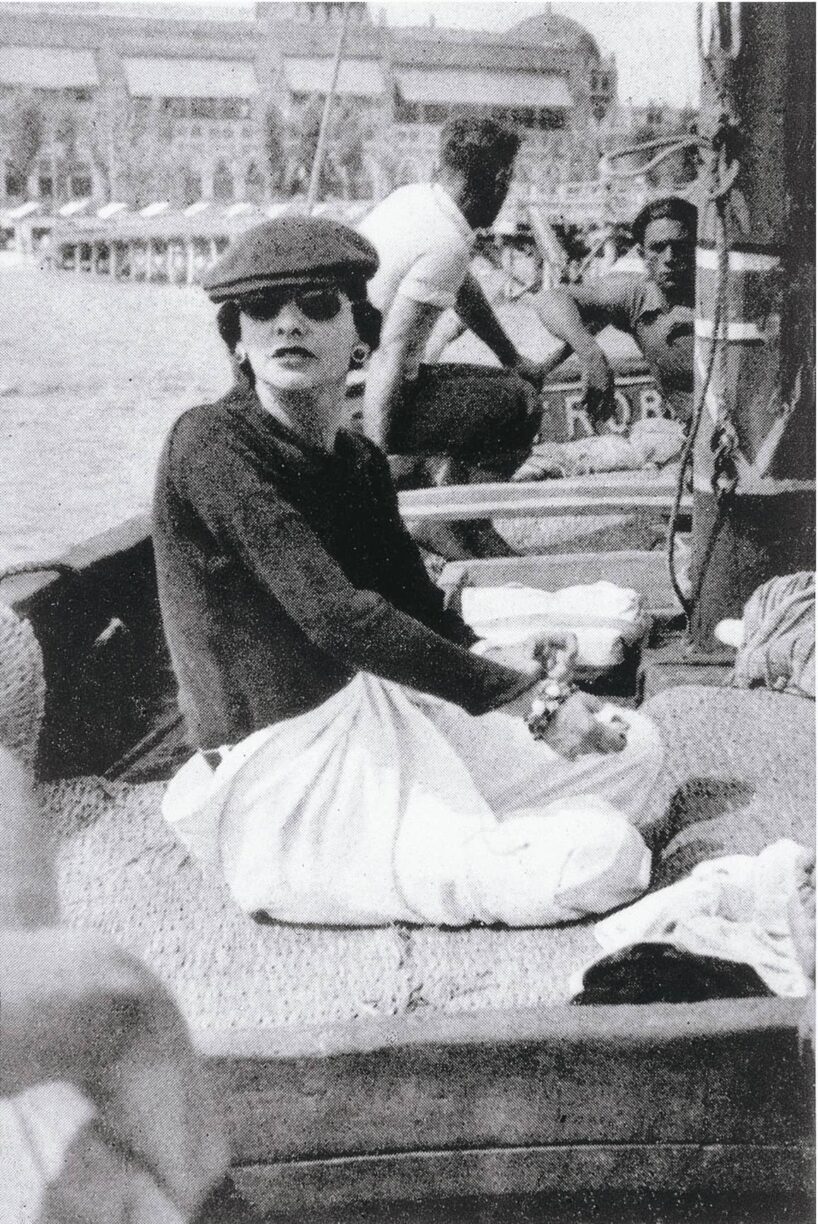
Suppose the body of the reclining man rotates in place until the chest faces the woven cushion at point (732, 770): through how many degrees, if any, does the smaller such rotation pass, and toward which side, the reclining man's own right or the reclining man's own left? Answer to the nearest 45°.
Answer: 0° — they already face it

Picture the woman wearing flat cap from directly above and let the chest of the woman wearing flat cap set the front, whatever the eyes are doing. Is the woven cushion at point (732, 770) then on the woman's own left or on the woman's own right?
on the woman's own left

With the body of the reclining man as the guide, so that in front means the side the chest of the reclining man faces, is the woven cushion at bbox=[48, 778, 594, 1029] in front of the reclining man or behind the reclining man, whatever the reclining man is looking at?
in front

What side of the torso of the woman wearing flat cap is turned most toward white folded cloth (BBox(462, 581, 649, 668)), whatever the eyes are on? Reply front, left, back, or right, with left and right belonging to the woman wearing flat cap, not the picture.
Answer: left

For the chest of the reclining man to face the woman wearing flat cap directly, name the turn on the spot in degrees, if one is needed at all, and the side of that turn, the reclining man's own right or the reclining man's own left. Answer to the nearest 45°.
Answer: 0° — they already face them

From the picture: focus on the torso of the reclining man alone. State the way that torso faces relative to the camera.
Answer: toward the camera

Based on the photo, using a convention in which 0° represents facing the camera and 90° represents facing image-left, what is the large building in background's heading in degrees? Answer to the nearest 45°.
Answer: approximately 0°

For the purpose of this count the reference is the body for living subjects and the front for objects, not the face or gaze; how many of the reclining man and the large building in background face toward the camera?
2

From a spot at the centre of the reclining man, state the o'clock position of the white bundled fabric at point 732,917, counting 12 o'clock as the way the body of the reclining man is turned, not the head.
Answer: The white bundled fabric is roughly at 12 o'clock from the reclining man.

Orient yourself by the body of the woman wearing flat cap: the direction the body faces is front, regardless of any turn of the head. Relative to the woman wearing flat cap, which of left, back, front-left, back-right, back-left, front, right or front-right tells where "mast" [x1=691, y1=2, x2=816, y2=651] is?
left

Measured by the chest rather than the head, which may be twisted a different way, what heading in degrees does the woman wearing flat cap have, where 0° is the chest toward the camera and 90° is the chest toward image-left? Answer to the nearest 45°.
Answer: approximately 315°

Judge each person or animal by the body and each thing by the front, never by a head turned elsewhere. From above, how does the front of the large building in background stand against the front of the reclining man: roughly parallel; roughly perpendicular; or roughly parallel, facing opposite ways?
roughly parallel
